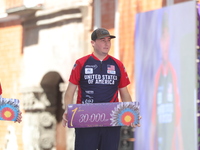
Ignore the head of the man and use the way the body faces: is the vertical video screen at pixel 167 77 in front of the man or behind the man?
behind

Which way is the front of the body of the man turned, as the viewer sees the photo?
toward the camera

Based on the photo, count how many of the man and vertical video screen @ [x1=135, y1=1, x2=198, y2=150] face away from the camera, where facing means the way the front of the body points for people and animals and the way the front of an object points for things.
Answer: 0

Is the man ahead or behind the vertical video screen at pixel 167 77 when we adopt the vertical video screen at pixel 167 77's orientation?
ahead
